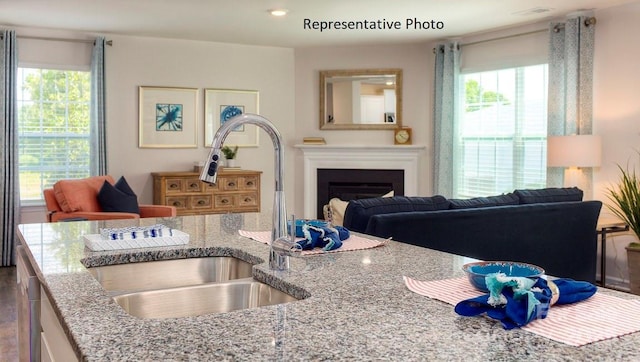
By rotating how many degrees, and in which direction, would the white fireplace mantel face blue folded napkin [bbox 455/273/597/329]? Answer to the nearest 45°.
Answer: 0° — it already faces it

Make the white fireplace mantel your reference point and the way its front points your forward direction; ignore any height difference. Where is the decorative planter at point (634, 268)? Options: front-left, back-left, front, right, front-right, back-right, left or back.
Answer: front-left

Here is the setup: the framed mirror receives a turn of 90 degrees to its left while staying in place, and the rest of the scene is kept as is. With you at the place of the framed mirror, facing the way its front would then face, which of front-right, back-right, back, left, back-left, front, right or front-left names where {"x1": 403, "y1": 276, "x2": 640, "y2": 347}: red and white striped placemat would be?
right

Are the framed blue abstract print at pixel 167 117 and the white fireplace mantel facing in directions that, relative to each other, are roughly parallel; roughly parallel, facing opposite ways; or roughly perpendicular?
roughly parallel

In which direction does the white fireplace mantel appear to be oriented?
toward the camera

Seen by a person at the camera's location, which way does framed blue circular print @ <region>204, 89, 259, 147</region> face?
facing the viewer

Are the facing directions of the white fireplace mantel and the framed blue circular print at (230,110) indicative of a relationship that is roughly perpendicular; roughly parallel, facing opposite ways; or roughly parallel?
roughly parallel

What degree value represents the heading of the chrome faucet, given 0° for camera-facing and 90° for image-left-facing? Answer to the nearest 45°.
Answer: approximately 45°

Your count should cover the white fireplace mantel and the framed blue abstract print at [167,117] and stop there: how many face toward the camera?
2

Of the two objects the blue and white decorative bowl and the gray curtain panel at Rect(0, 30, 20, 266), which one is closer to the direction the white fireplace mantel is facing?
the blue and white decorative bowl

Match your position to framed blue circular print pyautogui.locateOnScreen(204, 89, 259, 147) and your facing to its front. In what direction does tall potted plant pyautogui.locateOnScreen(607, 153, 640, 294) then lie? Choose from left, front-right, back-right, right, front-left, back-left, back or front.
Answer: front-left

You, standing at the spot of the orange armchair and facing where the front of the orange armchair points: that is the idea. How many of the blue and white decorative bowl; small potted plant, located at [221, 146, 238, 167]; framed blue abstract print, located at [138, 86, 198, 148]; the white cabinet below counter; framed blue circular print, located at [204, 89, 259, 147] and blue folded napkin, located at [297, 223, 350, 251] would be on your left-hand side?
3

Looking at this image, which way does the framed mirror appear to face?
toward the camera

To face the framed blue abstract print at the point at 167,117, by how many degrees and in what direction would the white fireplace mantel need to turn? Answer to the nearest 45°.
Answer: approximately 90° to its right

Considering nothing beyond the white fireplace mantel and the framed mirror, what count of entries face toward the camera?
2

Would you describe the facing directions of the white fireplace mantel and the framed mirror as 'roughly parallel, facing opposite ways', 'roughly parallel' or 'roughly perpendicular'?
roughly parallel

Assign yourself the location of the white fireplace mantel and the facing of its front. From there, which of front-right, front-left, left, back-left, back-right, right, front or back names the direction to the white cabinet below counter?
front

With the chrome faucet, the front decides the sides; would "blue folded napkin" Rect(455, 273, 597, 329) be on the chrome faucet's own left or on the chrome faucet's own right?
on the chrome faucet's own left
